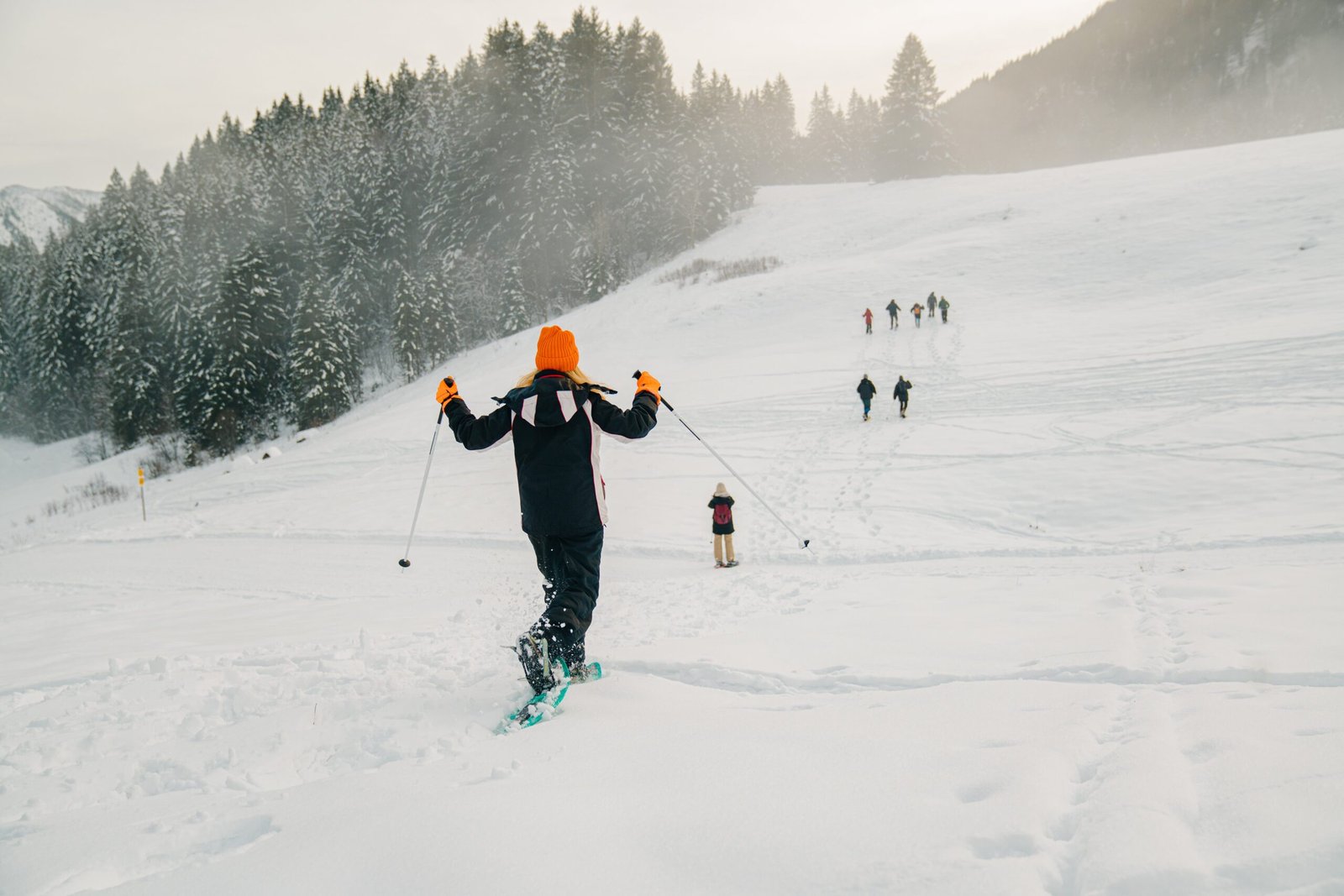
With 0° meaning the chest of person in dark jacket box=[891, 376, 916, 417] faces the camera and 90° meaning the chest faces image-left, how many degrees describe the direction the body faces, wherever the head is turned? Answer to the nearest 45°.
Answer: approximately 180°

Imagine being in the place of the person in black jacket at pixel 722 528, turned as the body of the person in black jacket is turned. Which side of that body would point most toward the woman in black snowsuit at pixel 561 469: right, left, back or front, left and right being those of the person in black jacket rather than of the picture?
back

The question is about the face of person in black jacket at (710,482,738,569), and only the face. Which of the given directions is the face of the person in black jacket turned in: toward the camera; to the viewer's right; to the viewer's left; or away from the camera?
away from the camera

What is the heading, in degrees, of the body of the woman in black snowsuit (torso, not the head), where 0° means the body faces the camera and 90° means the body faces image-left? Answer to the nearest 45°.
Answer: approximately 180°

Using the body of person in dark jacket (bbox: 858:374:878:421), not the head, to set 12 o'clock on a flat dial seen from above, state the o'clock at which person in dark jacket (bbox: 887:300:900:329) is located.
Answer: person in dark jacket (bbox: 887:300:900:329) is roughly at 12 o'clock from person in dark jacket (bbox: 858:374:878:421).

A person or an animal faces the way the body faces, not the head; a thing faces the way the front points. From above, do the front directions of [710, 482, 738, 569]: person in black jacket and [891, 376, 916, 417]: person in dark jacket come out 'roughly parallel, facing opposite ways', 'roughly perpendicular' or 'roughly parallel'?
roughly parallel

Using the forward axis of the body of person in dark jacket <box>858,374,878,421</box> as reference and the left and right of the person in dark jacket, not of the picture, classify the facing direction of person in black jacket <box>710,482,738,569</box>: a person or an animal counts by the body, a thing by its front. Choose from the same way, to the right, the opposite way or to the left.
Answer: the same way

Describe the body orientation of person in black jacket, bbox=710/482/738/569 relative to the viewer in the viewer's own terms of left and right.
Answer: facing away from the viewer

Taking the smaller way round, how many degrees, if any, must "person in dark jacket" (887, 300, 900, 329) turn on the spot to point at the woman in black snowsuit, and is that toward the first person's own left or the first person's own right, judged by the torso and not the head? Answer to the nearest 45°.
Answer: approximately 180°

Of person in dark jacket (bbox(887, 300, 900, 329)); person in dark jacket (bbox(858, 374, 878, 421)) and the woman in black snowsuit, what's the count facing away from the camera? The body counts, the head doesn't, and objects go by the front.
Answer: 3

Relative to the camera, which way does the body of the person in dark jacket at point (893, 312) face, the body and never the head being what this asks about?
away from the camera

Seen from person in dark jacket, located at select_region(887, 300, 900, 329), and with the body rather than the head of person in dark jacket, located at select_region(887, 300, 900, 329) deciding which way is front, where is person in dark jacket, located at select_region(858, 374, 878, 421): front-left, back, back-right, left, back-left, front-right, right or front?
back

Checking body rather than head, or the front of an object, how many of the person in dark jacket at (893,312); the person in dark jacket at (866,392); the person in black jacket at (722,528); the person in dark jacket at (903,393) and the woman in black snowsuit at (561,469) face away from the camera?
5

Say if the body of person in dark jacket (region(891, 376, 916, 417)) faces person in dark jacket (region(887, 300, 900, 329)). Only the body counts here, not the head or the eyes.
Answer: yes

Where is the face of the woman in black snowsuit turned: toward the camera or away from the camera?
away from the camera

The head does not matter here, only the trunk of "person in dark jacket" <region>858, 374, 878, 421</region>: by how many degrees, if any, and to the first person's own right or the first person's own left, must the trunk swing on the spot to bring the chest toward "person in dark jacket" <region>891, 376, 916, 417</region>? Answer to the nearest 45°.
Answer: approximately 90° to the first person's own right

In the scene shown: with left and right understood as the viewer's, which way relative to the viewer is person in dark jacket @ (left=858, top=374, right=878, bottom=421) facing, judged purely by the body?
facing away from the viewer
